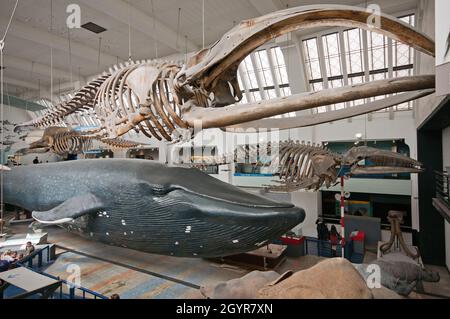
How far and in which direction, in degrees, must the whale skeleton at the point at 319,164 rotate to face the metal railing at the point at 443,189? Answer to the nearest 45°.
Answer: approximately 45° to its right

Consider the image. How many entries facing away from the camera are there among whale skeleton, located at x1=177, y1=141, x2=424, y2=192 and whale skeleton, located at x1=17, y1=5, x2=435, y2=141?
0

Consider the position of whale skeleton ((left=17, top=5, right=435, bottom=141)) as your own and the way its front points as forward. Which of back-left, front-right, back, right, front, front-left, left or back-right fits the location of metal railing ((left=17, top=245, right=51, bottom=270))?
back

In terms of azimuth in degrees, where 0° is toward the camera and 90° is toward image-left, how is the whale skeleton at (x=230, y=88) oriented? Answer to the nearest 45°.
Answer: approximately 315°

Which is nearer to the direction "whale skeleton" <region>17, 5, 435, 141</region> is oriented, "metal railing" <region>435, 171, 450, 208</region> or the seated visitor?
the metal railing

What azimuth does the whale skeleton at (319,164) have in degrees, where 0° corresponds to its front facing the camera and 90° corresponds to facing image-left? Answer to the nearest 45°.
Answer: approximately 270°
